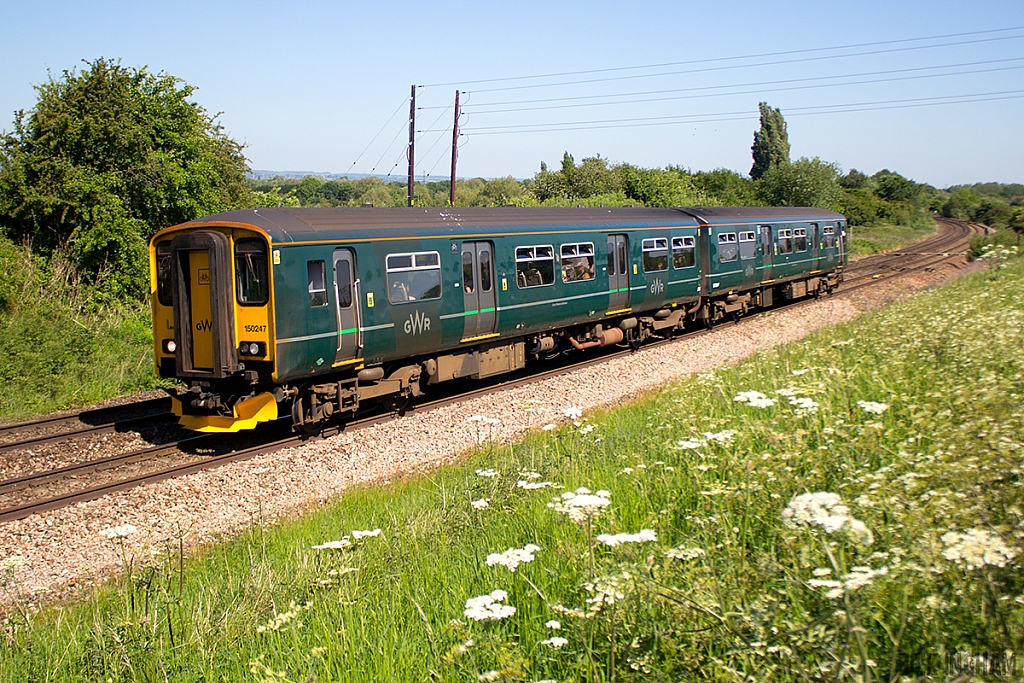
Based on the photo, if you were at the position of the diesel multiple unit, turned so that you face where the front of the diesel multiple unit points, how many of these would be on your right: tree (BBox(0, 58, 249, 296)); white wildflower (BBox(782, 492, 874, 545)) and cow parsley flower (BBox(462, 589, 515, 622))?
1

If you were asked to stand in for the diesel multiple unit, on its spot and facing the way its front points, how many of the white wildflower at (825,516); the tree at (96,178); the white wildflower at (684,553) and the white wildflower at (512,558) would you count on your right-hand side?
1

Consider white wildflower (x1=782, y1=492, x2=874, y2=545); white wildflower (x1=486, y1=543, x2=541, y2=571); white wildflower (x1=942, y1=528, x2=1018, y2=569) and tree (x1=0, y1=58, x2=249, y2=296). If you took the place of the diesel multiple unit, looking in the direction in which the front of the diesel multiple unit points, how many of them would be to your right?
1

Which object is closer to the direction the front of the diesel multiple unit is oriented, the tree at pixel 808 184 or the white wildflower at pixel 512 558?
the white wildflower

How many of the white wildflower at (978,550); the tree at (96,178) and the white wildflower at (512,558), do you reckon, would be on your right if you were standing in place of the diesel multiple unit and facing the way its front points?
1

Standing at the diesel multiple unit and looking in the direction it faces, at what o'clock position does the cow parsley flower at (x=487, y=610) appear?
The cow parsley flower is roughly at 10 o'clock from the diesel multiple unit.

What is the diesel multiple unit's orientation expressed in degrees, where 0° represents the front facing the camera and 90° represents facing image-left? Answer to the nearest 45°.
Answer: approximately 45°

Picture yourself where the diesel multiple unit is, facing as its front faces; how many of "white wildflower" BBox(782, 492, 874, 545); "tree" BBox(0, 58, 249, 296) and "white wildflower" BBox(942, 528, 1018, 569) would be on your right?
1

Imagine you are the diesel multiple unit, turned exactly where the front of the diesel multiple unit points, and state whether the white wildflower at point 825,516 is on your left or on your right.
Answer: on your left

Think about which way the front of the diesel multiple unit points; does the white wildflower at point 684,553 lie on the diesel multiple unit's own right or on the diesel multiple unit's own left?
on the diesel multiple unit's own left

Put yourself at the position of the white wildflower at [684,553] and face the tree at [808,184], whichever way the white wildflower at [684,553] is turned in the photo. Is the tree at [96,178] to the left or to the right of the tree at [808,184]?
left

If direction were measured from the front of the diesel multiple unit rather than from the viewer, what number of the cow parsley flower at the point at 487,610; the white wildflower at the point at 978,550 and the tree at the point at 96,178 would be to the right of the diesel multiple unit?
1
